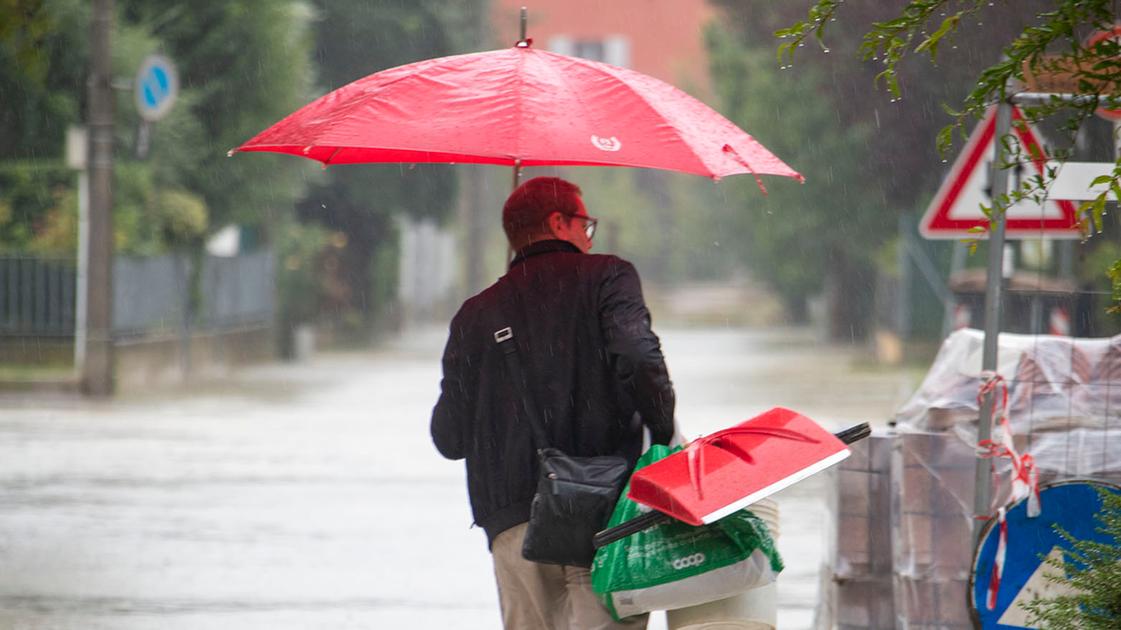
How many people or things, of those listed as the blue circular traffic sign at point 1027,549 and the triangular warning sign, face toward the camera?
2

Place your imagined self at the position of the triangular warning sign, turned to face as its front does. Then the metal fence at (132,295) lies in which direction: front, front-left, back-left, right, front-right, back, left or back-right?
back-right

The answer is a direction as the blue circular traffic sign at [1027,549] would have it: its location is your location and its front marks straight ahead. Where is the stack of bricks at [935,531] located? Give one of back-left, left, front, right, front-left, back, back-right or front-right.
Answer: back-right

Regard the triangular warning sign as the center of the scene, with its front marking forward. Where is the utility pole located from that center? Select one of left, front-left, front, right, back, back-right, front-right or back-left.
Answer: back-right

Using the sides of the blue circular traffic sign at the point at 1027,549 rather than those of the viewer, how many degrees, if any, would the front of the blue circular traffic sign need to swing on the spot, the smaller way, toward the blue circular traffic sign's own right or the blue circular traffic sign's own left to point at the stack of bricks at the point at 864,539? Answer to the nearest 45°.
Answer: approximately 135° to the blue circular traffic sign's own right

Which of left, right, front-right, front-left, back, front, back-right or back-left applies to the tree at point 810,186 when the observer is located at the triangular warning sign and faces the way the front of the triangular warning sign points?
back

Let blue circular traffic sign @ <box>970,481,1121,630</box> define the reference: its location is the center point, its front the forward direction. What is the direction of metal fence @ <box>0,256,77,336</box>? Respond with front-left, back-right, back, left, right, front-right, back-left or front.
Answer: back-right

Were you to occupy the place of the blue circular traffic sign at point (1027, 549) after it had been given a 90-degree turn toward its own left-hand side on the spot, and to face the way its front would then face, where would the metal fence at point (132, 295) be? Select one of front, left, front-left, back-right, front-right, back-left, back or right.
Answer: back-left

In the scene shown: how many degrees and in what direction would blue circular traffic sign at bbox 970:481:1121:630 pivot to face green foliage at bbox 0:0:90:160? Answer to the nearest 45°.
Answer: approximately 135° to its right

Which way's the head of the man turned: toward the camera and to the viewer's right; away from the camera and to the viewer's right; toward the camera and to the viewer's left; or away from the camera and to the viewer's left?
away from the camera and to the viewer's right

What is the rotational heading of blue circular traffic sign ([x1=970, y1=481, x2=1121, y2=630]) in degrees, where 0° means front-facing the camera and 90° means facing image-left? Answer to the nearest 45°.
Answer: approximately 0°
